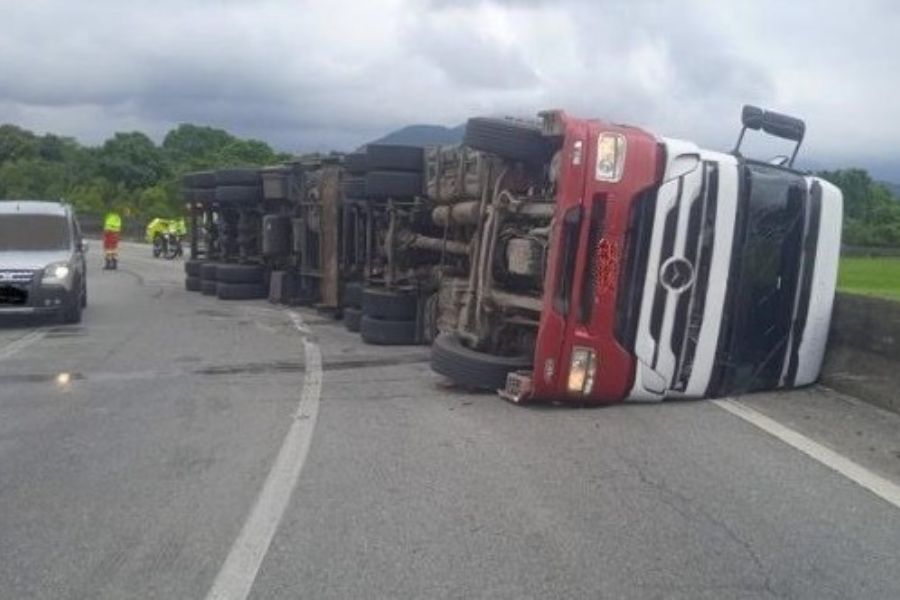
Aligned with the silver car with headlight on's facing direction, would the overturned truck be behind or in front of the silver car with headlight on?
in front

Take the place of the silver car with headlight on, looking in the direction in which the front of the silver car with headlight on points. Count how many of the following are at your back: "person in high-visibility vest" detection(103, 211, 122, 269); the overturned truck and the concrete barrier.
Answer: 1

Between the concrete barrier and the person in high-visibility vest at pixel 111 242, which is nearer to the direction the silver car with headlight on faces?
the concrete barrier

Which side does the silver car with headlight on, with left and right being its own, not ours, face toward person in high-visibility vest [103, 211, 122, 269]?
back

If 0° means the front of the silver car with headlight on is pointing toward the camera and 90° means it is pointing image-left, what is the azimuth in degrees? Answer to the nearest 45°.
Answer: approximately 0°
